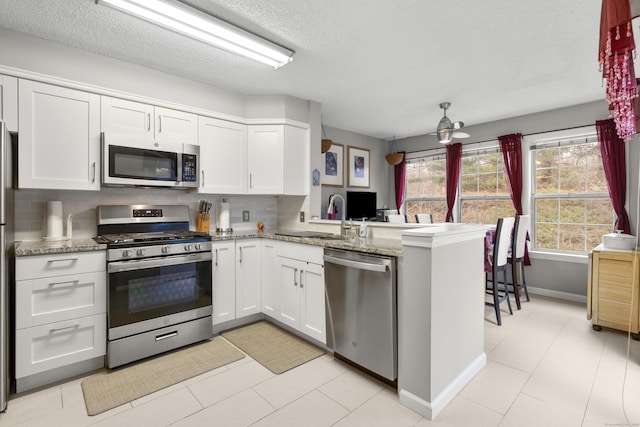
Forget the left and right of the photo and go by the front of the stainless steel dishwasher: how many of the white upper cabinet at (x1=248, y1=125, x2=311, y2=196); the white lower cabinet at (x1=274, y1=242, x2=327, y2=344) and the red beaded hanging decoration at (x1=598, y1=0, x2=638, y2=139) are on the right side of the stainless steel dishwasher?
2

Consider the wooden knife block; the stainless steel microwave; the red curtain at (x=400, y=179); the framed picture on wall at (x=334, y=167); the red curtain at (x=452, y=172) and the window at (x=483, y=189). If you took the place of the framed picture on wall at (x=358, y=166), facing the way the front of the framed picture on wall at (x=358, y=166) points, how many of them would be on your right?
3

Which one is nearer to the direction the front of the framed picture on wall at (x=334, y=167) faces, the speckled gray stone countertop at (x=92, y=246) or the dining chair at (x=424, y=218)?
the dining chair

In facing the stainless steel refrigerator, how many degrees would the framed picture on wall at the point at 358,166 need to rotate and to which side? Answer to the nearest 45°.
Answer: approximately 90° to its right

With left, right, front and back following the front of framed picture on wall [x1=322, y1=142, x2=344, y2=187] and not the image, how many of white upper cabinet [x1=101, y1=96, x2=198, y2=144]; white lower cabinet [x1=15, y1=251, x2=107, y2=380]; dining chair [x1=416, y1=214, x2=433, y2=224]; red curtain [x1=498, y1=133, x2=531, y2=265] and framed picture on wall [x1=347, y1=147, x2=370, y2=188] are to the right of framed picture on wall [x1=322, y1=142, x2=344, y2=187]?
2

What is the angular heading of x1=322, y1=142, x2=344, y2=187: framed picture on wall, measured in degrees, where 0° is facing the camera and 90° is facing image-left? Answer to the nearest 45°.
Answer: approximately 315°

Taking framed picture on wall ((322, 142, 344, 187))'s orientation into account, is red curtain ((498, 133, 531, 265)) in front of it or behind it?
in front

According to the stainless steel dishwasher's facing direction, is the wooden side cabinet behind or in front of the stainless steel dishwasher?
behind

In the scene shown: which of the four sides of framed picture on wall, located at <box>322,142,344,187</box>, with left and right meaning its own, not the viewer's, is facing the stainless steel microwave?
right

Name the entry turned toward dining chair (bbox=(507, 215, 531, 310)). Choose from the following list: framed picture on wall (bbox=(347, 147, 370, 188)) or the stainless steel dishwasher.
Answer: the framed picture on wall
